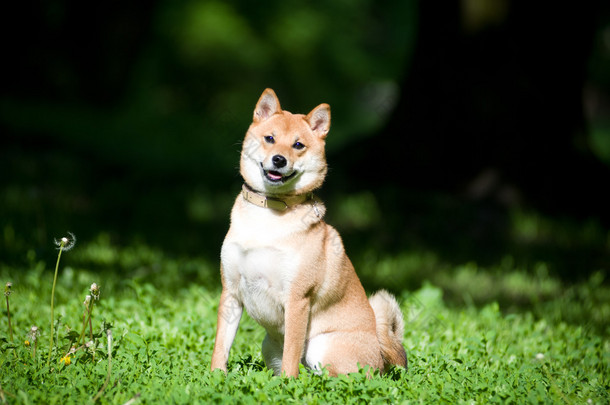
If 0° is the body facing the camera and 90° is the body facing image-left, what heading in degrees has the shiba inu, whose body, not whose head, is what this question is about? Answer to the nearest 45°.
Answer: approximately 45°
